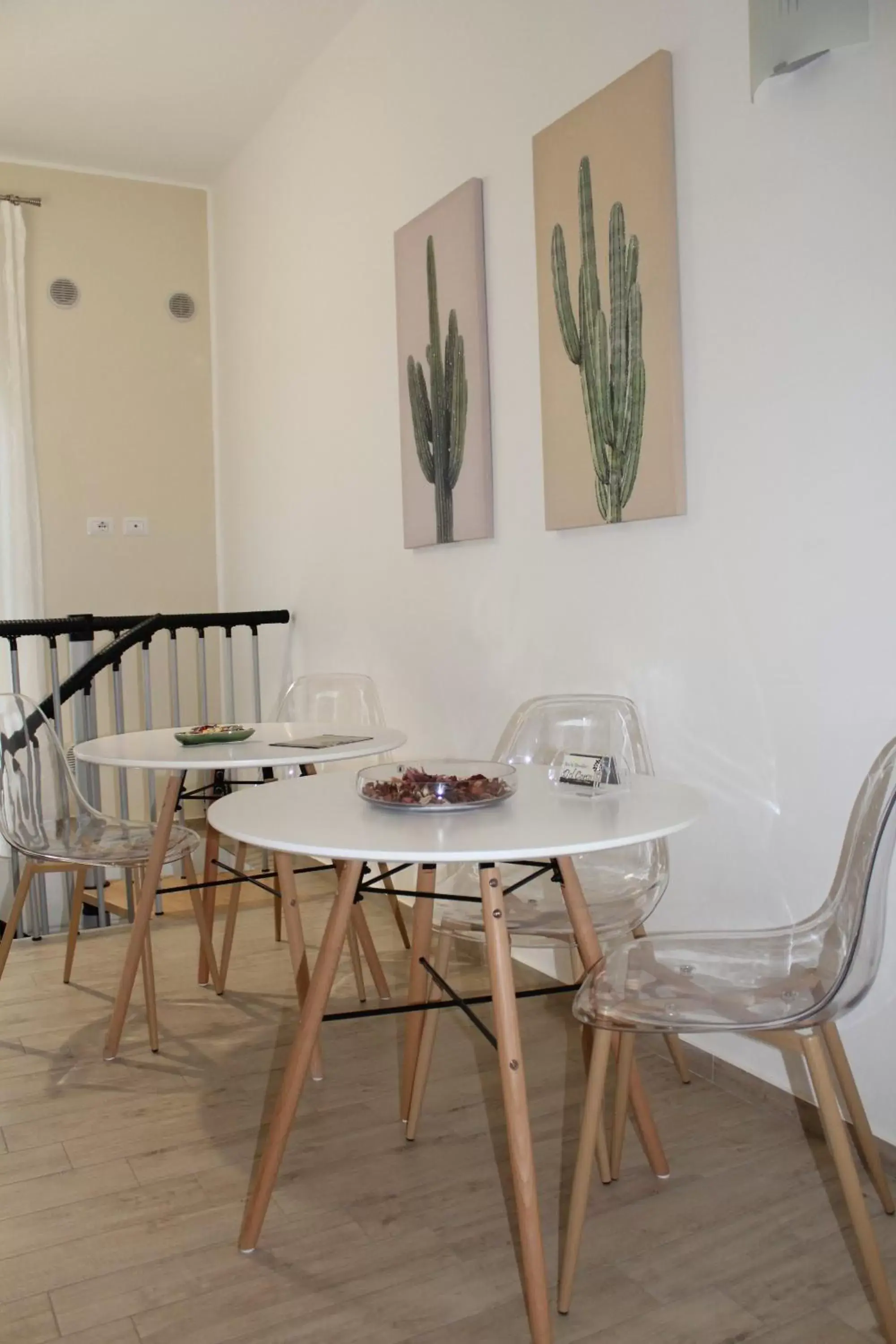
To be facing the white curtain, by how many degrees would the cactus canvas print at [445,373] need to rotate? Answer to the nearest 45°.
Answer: approximately 90° to its right

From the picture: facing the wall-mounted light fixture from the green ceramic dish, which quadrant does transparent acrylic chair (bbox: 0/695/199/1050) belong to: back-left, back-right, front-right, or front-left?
back-right

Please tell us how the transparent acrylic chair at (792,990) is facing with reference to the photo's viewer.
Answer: facing to the left of the viewer

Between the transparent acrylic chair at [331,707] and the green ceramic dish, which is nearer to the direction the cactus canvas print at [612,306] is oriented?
the green ceramic dish

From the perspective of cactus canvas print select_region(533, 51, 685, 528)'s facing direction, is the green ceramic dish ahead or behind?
ahead

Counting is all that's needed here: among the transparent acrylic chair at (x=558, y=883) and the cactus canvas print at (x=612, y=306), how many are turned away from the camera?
0

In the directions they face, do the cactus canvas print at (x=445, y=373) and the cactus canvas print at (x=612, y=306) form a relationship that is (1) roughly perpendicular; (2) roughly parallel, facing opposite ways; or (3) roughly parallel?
roughly parallel

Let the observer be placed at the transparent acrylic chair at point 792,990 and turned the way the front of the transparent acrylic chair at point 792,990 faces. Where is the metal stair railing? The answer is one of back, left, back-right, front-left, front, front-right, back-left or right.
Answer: front-right

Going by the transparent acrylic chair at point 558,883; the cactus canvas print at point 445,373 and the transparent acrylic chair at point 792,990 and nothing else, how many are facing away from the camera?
0

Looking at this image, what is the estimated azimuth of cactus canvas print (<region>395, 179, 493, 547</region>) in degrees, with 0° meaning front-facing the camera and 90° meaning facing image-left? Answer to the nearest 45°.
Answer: approximately 45°

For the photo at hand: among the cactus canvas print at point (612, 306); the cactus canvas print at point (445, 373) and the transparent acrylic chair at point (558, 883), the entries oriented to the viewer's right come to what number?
0

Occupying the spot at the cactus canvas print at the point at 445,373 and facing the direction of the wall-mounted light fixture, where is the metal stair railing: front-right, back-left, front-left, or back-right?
back-right

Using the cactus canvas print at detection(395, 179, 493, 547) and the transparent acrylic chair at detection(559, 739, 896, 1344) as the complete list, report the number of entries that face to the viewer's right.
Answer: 0

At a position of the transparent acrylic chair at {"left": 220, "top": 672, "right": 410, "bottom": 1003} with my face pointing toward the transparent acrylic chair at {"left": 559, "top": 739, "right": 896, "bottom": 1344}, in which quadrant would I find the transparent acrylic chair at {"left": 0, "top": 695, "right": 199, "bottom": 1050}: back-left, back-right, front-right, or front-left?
front-right

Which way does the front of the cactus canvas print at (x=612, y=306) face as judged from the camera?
facing the viewer and to the left of the viewer

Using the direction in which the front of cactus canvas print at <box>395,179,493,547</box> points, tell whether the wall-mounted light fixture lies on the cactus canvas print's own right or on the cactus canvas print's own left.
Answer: on the cactus canvas print's own left
